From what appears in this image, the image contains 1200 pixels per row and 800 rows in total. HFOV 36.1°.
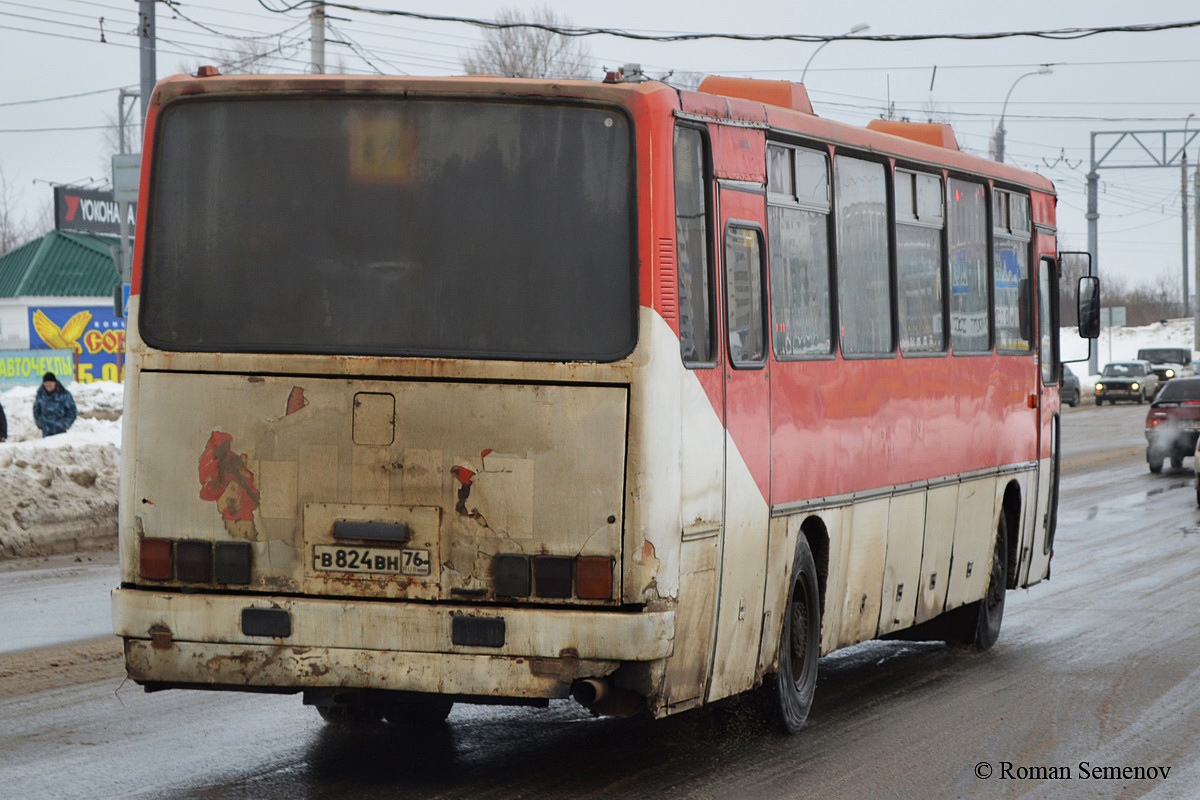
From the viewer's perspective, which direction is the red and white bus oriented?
away from the camera

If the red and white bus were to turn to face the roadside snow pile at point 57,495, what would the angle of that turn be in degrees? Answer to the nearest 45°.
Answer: approximately 45° to its left

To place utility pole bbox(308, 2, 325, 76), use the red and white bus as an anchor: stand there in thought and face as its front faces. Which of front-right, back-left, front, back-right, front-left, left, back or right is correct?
front
